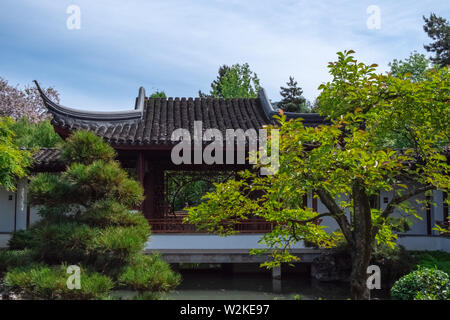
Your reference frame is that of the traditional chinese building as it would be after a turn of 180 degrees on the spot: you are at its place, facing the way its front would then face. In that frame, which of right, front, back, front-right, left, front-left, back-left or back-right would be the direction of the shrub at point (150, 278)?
back

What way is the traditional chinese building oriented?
toward the camera

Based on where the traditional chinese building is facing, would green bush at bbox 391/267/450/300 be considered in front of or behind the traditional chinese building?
in front

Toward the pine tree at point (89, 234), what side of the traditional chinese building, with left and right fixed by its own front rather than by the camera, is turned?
front

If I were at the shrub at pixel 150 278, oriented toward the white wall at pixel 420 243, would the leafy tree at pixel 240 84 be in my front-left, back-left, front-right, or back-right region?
front-left

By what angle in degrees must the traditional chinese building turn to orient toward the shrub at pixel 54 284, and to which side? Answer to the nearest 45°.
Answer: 0° — it already faces it

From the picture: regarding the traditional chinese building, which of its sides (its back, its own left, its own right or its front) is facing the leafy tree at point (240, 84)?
back
